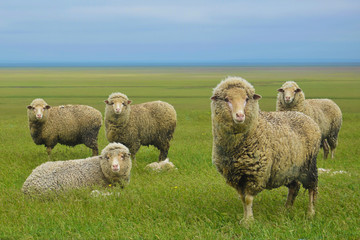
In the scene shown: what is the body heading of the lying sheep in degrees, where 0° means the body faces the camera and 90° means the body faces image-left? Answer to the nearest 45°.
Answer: approximately 270°

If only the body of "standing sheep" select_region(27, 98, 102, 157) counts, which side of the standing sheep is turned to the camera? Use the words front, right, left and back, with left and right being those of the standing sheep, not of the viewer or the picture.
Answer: left

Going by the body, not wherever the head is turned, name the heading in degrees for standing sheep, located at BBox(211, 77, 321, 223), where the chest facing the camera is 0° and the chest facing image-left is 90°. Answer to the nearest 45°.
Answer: approximately 45°

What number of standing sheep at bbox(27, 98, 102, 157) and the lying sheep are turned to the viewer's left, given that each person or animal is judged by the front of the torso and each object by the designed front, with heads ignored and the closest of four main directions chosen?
1

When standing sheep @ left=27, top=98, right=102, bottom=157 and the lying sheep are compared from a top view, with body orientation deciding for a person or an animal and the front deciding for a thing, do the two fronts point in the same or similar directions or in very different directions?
very different directions

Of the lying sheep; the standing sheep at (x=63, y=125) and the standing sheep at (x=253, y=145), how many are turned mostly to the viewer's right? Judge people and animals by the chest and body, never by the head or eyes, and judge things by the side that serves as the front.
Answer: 1

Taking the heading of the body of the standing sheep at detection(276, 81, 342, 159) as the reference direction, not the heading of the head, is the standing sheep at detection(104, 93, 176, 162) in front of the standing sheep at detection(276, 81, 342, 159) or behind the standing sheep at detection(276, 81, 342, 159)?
in front

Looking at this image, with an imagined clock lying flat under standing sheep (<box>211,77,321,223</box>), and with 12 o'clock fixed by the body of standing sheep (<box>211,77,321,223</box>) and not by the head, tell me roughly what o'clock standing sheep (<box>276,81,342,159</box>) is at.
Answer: standing sheep (<box>276,81,342,159</box>) is roughly at 5 o'clock from standing sheep (<box>211,77,321,223</box>).

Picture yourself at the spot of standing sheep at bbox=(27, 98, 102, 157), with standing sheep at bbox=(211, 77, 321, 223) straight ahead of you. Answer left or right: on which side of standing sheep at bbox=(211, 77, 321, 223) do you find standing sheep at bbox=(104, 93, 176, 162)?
left

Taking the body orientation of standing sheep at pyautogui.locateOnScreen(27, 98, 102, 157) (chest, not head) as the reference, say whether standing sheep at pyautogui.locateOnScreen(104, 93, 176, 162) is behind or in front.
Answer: behind

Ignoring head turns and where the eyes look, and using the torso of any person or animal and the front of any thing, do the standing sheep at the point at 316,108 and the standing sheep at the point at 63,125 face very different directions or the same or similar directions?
same or similar directions

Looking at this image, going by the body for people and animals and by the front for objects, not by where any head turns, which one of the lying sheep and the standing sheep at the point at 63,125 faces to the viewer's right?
the lying sheep

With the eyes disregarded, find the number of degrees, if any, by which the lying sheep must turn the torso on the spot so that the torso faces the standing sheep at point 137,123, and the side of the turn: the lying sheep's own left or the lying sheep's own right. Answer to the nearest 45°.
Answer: approximately 45° to the lying sheep's own left

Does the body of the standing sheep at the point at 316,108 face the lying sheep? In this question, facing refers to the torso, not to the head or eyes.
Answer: yes

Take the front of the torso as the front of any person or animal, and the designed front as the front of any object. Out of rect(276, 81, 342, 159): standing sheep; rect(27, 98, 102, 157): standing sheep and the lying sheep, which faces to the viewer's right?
the lying sheep
